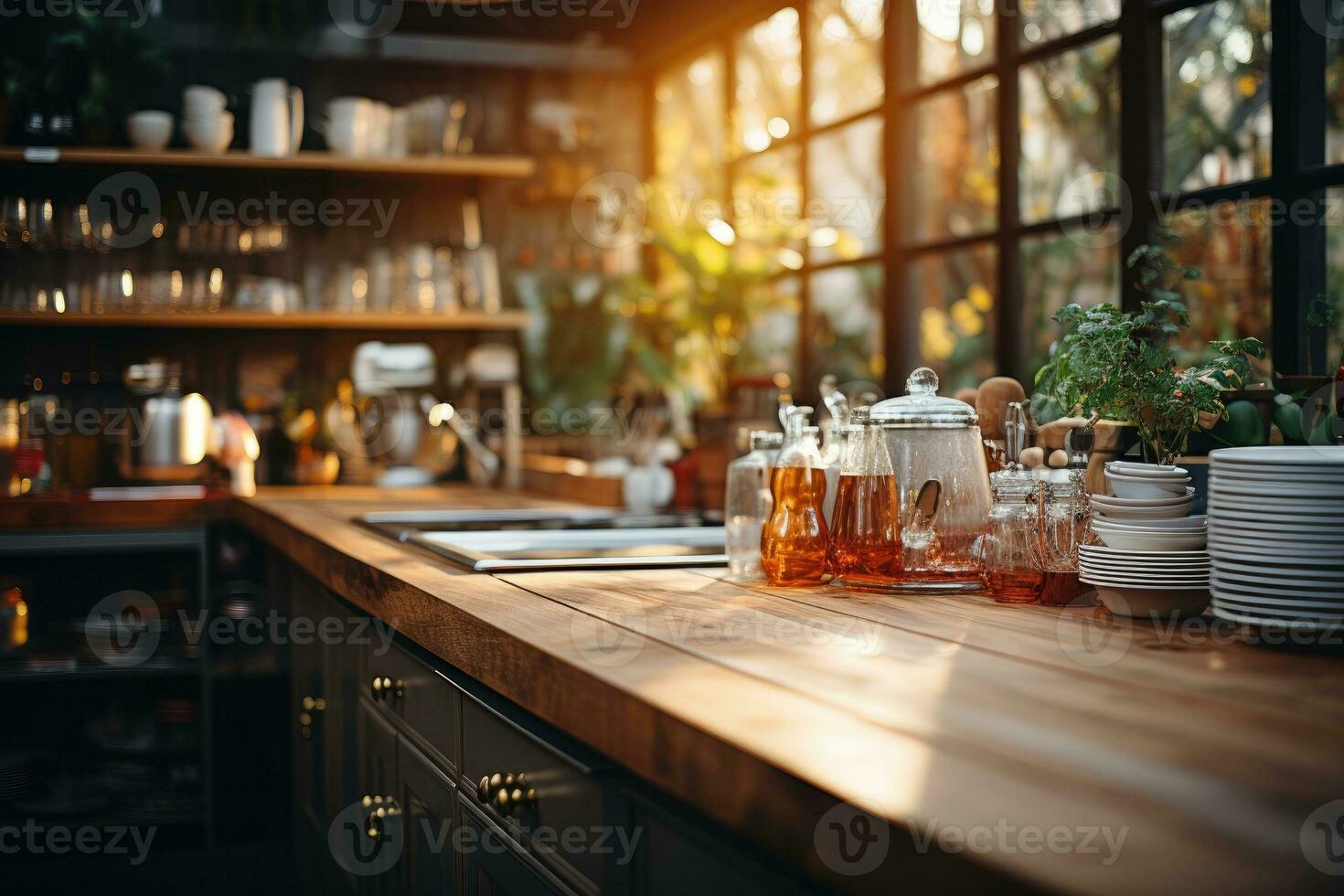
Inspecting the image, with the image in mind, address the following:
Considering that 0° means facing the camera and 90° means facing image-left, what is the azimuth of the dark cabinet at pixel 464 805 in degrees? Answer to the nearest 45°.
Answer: approximately 45°

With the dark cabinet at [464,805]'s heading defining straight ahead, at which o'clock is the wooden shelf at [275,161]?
The wooden shelf is roughly at 4 o'clock from the dark cabinet.

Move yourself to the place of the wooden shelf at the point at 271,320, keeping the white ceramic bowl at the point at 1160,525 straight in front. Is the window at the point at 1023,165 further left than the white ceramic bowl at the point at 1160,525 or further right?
left

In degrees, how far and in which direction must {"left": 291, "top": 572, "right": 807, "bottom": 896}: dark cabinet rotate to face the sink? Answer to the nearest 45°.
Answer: approximately 135° to its right

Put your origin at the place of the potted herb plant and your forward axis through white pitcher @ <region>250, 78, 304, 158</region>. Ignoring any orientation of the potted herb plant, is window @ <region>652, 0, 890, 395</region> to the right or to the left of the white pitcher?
right

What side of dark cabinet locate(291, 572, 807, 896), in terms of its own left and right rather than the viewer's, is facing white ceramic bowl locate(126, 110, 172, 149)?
right

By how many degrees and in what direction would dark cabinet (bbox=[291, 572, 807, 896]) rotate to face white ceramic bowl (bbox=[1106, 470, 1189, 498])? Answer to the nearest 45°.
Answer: approximately 135° to its left
